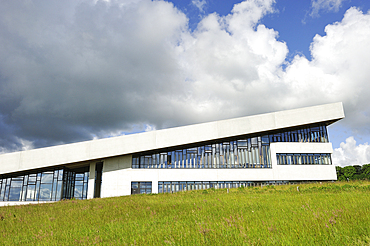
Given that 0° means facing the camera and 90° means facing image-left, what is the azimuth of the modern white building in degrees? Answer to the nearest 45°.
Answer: approximately 0°
